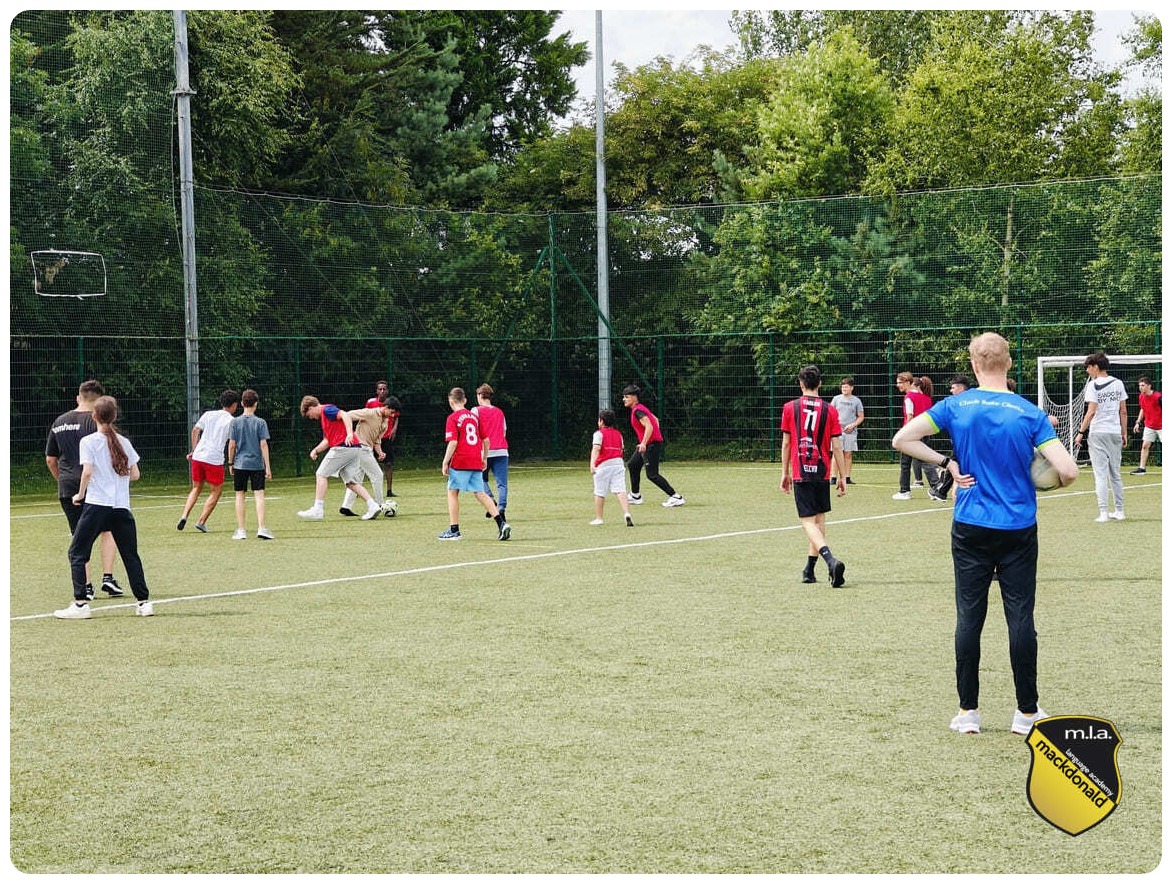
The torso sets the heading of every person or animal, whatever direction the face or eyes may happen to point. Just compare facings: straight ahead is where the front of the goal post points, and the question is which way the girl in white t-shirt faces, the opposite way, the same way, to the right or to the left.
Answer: to the right

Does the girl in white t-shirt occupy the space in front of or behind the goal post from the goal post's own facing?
in front

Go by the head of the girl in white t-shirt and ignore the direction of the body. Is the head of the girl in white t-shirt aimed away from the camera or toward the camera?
away from the camera

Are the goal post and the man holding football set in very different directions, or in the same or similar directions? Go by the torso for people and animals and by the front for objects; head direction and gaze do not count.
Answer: very different directions

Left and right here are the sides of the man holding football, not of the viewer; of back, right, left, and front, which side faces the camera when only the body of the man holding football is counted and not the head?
back

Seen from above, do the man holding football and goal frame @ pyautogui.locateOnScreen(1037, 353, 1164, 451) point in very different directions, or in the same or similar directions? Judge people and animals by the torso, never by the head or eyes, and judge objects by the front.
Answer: very different directions

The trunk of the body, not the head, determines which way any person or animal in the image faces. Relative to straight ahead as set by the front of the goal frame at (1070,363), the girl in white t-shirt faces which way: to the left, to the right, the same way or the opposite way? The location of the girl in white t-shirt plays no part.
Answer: to the right

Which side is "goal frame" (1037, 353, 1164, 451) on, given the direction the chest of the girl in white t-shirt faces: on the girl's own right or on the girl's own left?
on the girl's own right
